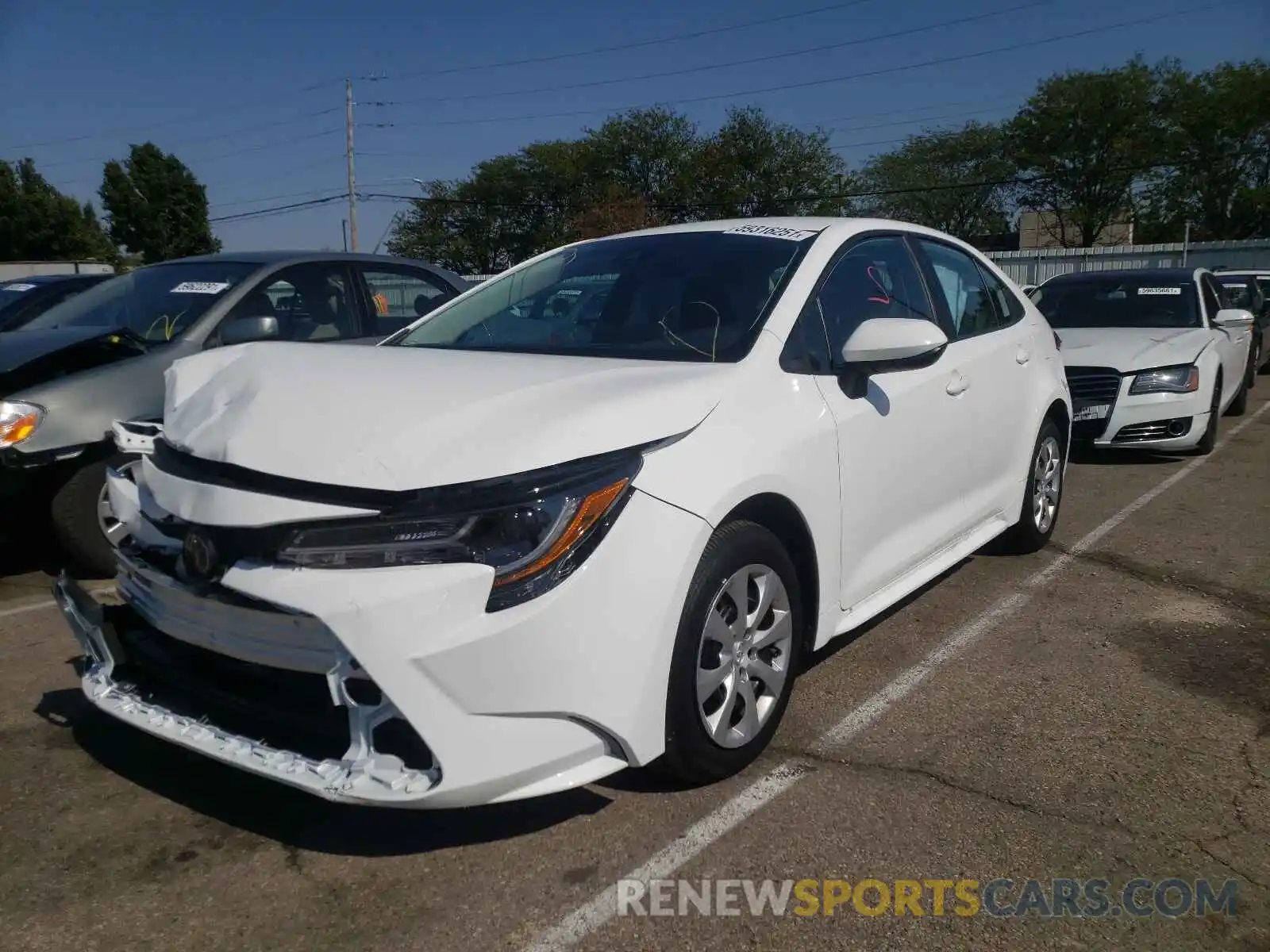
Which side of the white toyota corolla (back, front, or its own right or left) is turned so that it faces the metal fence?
back

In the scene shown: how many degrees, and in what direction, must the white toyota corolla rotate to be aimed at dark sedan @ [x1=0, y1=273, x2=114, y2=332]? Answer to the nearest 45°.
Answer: approximately 90° to its right

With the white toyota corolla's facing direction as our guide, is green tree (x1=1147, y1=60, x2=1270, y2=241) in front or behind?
behind

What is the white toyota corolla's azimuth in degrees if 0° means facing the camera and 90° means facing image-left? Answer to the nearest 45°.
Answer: approximately 45°
